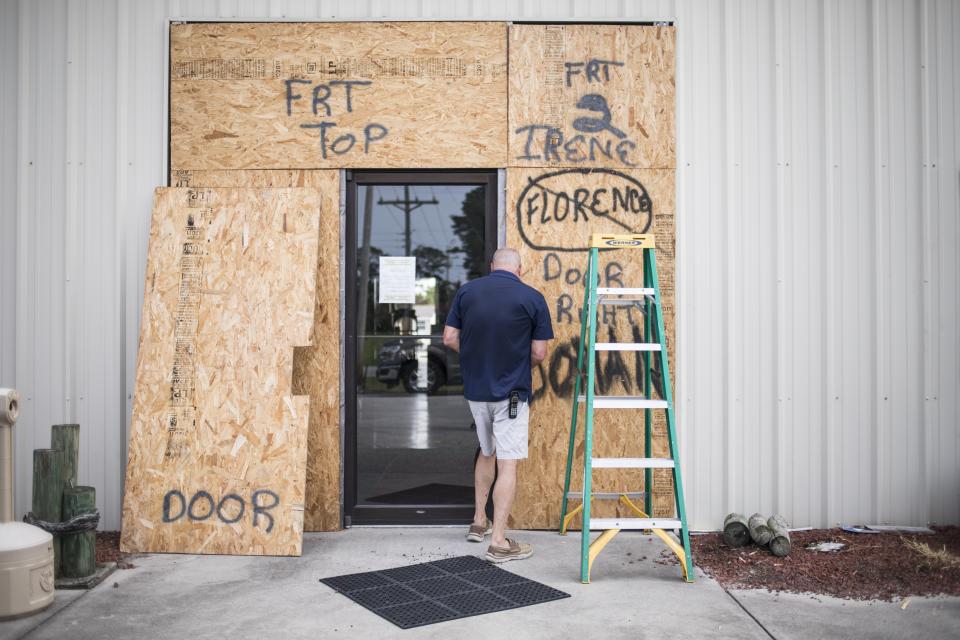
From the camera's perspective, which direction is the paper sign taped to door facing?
toward the camera

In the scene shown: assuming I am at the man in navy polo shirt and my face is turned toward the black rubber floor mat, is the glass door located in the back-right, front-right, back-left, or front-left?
back-right

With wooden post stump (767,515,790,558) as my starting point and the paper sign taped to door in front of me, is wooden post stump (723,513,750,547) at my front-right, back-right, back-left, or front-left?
front-right

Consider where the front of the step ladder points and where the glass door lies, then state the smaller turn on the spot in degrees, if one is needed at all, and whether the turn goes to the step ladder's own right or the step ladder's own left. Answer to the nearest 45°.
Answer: approximately 135° to the step ladder's own right

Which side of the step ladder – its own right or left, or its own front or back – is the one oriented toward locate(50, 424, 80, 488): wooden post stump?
right

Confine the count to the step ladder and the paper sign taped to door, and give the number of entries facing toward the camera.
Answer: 2

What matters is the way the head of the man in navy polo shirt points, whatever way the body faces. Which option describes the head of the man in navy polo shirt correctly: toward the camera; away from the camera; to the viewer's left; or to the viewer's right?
away from the camera

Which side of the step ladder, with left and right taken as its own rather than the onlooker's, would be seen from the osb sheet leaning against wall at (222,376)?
right

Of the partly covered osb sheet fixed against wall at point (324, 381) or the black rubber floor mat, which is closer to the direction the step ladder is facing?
the black rubber floor mat

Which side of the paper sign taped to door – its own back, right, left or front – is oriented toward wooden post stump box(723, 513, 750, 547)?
left

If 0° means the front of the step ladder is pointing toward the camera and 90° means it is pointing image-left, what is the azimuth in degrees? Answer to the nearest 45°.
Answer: approximately 0°

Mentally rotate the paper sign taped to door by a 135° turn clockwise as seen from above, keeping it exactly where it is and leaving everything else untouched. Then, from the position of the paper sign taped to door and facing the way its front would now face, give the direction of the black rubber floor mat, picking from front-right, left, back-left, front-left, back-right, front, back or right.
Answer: back-left
